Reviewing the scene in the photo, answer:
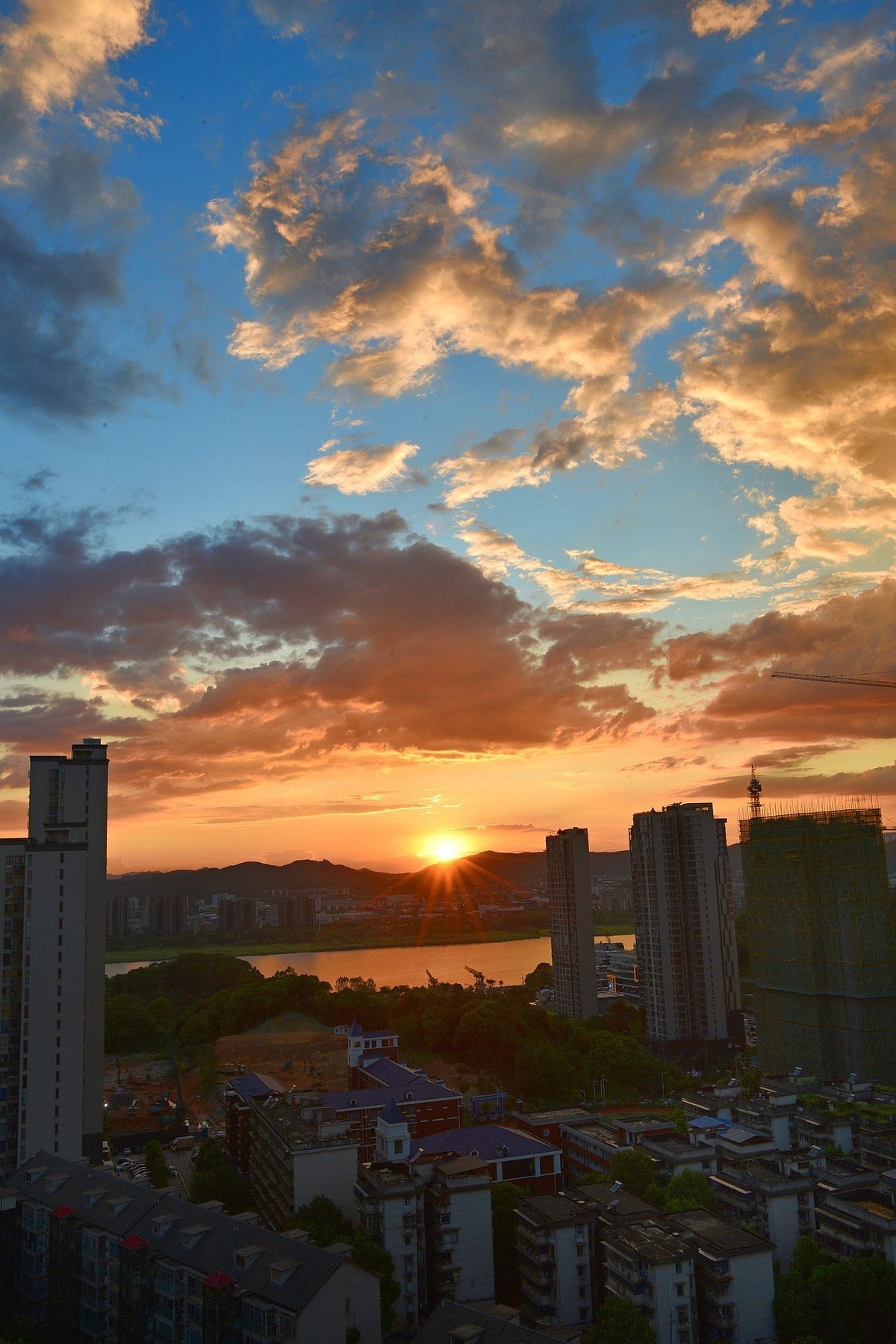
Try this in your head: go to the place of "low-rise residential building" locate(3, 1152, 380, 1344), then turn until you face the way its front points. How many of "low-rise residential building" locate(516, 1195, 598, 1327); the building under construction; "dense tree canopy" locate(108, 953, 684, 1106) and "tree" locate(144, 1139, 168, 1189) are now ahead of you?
0

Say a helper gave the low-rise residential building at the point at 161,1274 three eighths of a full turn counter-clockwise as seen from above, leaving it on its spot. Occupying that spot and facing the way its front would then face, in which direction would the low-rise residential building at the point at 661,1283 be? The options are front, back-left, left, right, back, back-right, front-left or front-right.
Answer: front

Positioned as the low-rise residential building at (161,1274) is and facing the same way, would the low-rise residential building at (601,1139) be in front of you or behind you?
behind

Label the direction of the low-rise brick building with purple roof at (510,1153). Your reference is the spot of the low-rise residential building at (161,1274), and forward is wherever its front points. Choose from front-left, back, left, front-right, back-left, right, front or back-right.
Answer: back

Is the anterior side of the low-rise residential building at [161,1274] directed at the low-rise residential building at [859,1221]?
no

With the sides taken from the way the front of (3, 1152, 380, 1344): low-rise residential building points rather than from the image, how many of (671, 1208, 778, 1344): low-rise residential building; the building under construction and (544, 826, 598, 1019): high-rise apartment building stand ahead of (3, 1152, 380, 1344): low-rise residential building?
0

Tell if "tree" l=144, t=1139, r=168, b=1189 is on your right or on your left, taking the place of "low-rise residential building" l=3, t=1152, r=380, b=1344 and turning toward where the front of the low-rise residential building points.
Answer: on your right

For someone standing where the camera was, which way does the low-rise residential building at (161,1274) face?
facing the viewer and to the left of the viewer

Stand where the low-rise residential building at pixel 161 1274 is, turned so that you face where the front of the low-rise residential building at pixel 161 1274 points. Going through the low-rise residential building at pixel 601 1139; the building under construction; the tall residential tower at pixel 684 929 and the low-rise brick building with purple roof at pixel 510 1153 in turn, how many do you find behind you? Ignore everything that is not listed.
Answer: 4

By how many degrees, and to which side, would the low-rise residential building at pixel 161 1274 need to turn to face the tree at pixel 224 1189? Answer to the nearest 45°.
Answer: approximately 135° to its right

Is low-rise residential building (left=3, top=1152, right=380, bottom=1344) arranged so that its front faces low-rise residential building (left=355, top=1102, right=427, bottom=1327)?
no

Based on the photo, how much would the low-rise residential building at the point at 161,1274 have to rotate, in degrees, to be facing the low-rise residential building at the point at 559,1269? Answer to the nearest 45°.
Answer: approximately 135° to its left

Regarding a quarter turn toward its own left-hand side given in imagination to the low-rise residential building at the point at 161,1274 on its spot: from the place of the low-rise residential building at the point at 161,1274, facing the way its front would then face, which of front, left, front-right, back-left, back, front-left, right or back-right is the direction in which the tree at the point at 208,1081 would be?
back-left

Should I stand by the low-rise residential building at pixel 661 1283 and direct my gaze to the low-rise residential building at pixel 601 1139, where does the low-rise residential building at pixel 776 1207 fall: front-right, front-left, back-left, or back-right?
front-right
